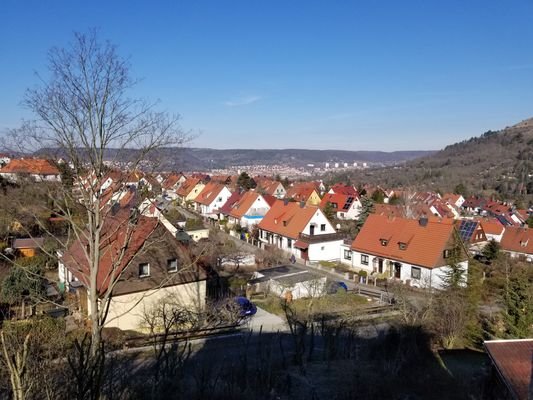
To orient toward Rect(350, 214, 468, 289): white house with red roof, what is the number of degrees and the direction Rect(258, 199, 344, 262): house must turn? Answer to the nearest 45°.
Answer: approximately 90° to its left

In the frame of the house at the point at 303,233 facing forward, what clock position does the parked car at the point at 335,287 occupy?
The parked car is roughly at 10 o'clock from the house.

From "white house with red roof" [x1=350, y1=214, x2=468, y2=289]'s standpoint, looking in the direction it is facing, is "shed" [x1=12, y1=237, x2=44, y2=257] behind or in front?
in front

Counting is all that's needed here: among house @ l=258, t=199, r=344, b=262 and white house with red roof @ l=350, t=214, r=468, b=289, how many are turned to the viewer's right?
0

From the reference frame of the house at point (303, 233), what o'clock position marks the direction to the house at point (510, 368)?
the house at point (510, 368) is roughly at 10 o'clock from the house at point (303, 233).

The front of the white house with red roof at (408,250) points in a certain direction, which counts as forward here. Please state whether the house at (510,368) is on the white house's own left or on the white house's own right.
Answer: on the white house's own left

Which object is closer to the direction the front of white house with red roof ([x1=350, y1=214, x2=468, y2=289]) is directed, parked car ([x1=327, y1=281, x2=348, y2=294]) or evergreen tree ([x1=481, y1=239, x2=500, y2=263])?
the parked car

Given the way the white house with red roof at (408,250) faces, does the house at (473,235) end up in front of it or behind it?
behind

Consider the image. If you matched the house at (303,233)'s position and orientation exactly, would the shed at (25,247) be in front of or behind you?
in front

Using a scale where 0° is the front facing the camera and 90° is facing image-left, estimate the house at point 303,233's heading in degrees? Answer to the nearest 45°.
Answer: approximately 45°

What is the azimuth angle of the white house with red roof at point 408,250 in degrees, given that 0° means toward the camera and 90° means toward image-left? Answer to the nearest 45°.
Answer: approximately 45°

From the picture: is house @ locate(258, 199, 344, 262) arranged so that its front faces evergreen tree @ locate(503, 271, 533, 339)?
no

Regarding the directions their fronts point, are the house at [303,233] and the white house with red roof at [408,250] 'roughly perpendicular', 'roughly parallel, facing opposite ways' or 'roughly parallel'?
roughly parallel

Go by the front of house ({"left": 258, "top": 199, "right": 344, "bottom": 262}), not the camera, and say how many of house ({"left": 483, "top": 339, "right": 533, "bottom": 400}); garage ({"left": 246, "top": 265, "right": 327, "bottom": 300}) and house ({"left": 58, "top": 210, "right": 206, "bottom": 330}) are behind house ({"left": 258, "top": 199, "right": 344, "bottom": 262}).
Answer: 0

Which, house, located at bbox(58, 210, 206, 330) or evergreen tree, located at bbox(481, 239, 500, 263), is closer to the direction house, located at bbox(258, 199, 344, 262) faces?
the house

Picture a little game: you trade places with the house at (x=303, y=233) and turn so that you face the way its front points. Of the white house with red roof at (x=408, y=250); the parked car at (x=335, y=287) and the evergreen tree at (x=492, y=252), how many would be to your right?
0
